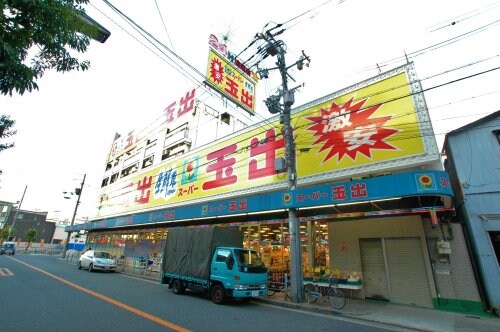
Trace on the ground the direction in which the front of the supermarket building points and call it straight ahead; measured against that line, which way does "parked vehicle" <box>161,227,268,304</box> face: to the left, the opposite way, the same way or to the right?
to the left

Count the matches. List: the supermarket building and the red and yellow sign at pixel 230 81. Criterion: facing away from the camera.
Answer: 0

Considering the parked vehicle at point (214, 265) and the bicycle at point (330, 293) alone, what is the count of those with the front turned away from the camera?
0

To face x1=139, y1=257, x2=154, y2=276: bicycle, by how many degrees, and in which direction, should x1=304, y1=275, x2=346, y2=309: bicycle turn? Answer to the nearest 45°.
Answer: approximately 180°

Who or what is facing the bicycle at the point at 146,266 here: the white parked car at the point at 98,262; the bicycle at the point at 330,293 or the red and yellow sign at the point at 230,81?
the white parked car

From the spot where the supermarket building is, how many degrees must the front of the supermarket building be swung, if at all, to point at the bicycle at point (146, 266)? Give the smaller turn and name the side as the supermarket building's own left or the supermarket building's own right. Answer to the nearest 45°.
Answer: approximately 90° to the supermarket building's own right
